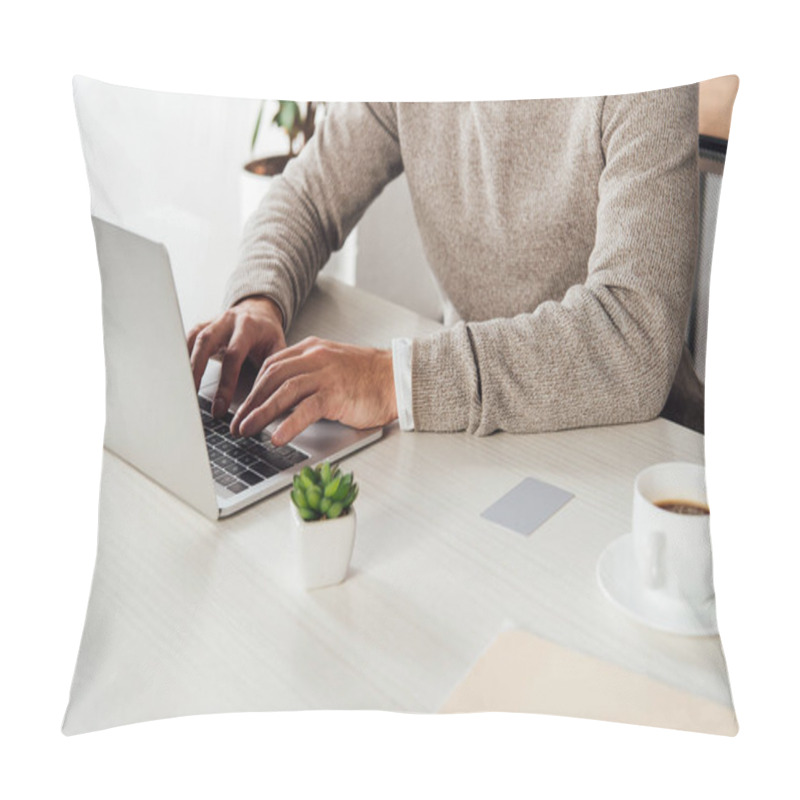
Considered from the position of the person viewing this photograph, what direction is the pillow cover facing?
facing the viewer
